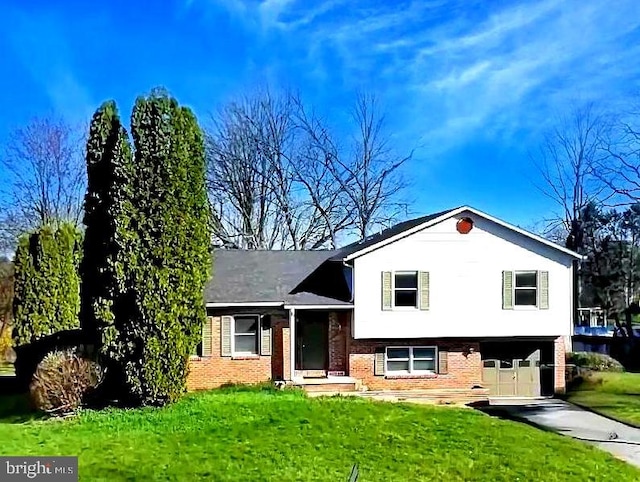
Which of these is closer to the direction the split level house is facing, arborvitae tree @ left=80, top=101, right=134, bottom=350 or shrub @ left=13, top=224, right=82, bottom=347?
the arborvitae tree

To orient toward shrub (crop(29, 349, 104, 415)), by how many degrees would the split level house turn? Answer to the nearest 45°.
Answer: approximately 45° to its right

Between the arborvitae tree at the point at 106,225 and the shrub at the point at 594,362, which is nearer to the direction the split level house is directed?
the arborvitae tree

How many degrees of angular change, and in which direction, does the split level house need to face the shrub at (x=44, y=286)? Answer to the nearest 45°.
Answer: approximately 90° to its right

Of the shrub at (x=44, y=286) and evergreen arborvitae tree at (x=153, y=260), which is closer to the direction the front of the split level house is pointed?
the evergreen arborvitae tree

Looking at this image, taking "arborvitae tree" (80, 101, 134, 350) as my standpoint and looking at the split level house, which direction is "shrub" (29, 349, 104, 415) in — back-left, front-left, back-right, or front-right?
back-right

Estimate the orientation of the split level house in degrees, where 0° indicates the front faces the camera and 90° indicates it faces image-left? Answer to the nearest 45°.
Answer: approximately 0°

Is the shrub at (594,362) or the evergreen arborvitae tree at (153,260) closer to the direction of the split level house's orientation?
the evergreen arborvitae tree
